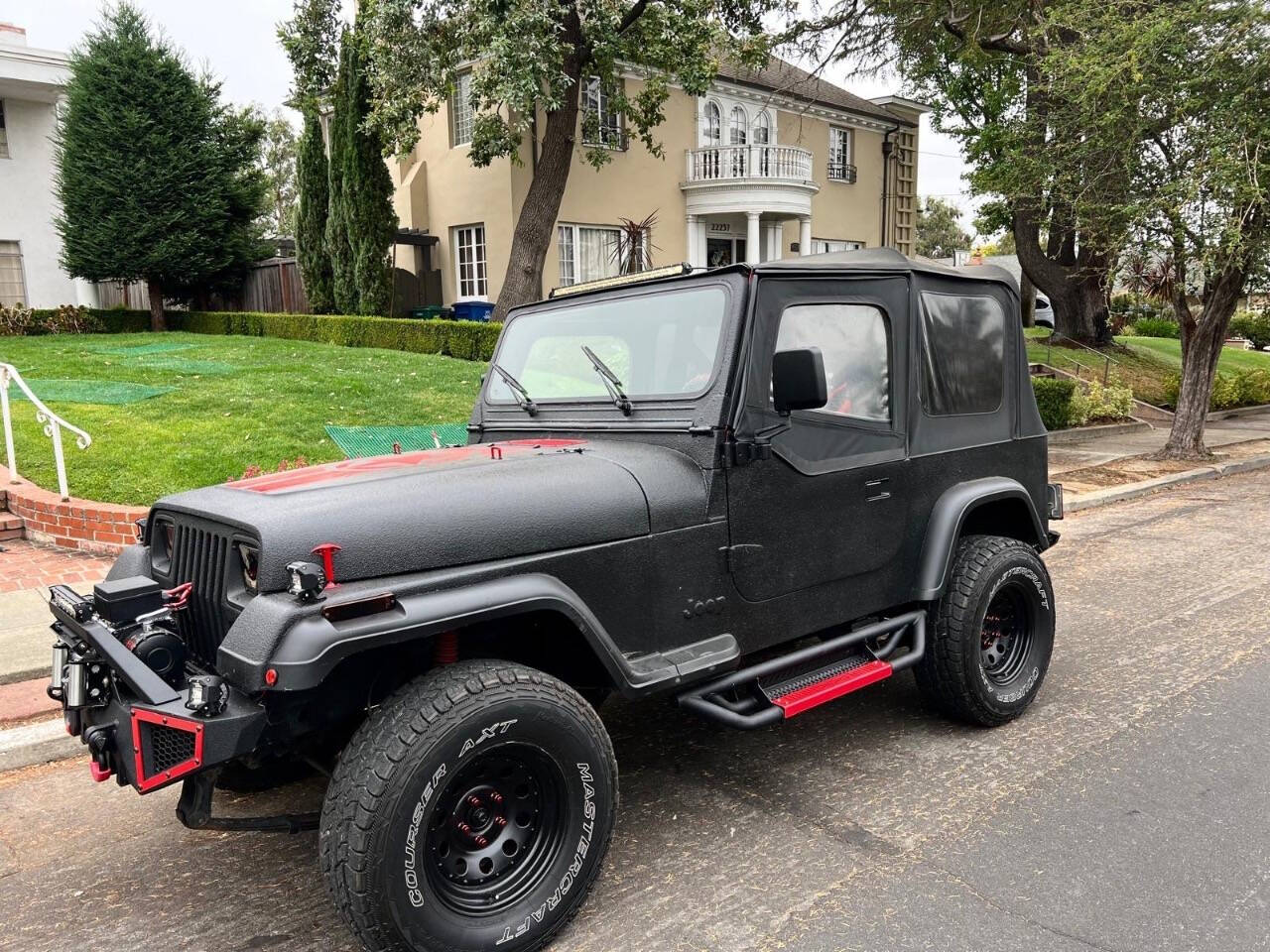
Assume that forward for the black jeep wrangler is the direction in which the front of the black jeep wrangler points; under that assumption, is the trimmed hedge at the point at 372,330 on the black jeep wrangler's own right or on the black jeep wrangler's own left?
on the black jeep wrangler's own right

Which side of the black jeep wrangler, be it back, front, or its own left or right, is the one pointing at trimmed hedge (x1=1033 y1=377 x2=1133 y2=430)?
back

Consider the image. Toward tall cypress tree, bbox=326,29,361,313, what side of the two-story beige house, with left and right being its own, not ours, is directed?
right

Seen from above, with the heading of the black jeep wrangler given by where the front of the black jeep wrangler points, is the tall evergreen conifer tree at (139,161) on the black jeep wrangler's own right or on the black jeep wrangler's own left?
on the black jeep wrangler's own right

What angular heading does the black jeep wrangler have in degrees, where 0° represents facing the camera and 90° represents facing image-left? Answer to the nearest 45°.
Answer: approximately 45°

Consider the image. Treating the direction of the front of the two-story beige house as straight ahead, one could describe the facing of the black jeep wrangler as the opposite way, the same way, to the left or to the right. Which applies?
to the right

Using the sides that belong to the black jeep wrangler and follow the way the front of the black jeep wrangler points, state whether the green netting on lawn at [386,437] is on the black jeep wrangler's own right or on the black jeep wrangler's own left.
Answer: on the black jeep wrangler's own right

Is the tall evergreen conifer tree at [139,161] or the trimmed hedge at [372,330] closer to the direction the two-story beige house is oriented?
the trimmed hedge
